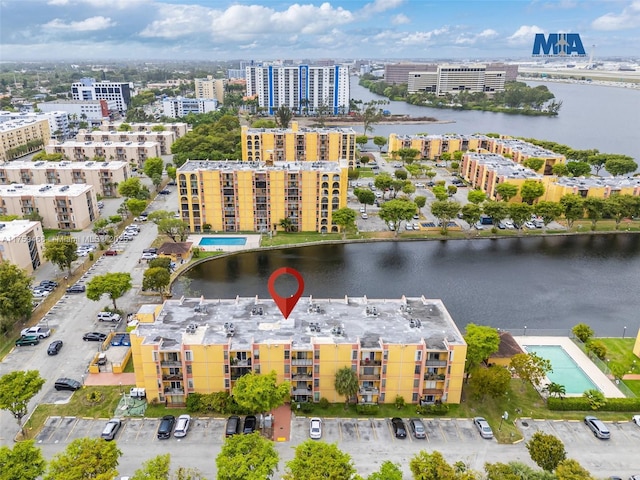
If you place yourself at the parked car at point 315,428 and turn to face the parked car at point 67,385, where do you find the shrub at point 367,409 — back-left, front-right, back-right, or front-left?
back-right

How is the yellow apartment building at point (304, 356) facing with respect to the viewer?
toward the camera

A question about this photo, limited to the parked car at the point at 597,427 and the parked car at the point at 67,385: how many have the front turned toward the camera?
0

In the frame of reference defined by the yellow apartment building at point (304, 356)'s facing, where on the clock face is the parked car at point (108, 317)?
The parked car is roughly at 4 o'clock from the yellow apartment building.

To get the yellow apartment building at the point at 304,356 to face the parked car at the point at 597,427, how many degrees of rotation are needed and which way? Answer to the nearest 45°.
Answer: approximately 90° to its left

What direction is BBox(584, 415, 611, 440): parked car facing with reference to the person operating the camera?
facing away from the viewer and to the left of the viewer

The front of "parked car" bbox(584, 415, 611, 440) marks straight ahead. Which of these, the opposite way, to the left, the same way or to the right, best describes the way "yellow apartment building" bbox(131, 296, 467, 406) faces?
the opposite way

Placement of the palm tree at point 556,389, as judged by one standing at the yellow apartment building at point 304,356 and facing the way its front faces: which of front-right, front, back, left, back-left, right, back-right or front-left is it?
left

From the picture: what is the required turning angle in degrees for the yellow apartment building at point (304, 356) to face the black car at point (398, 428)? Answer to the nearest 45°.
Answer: approximately 45° to its left

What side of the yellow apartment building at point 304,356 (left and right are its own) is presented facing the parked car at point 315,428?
front

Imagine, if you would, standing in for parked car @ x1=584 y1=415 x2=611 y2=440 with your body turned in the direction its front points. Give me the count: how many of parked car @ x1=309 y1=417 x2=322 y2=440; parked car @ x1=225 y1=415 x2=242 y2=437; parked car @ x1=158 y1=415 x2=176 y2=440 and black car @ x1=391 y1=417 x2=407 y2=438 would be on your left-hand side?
4

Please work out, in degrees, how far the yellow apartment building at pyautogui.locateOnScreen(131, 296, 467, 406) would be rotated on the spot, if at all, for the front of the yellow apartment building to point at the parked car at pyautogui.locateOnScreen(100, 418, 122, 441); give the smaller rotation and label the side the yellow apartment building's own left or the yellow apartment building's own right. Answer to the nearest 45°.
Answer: approximately 90° to the yellow apartment building's own right
